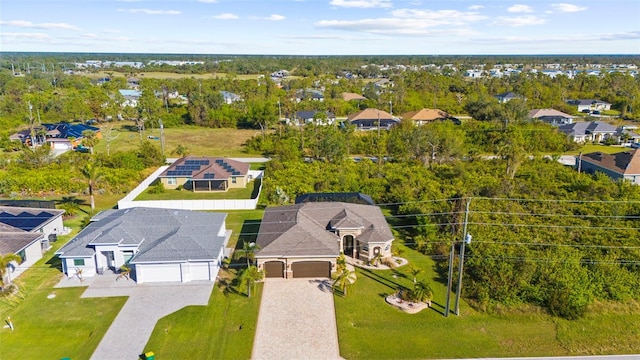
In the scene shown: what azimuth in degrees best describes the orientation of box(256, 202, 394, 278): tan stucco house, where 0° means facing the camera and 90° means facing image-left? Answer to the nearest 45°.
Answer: approximately 0°

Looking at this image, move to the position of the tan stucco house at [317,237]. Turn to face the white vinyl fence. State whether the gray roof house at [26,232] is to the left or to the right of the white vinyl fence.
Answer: left

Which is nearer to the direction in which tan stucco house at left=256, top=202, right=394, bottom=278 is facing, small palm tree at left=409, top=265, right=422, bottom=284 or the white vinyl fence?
the small palm tree

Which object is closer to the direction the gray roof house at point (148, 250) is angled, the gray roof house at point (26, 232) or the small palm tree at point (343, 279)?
the small palm tree

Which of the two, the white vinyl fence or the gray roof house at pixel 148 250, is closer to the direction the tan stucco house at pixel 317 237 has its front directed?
the gray roof house

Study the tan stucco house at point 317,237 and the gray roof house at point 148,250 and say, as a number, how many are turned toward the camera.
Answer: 2

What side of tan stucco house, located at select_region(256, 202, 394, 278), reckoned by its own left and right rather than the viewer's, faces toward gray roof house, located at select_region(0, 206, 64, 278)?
right

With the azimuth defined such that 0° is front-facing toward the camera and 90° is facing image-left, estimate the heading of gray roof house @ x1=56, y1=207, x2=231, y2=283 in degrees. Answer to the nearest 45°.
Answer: approximately 0°

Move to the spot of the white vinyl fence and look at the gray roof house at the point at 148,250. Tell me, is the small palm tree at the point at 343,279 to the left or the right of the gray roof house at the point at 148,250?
left

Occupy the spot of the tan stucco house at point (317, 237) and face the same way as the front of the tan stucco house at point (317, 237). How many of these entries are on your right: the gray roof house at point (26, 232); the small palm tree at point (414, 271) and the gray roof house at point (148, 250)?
2

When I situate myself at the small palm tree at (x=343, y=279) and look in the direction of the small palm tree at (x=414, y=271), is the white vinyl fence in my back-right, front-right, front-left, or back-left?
back-left

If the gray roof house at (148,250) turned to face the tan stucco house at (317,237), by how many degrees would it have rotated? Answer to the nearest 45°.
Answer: approximately 90° to its left
